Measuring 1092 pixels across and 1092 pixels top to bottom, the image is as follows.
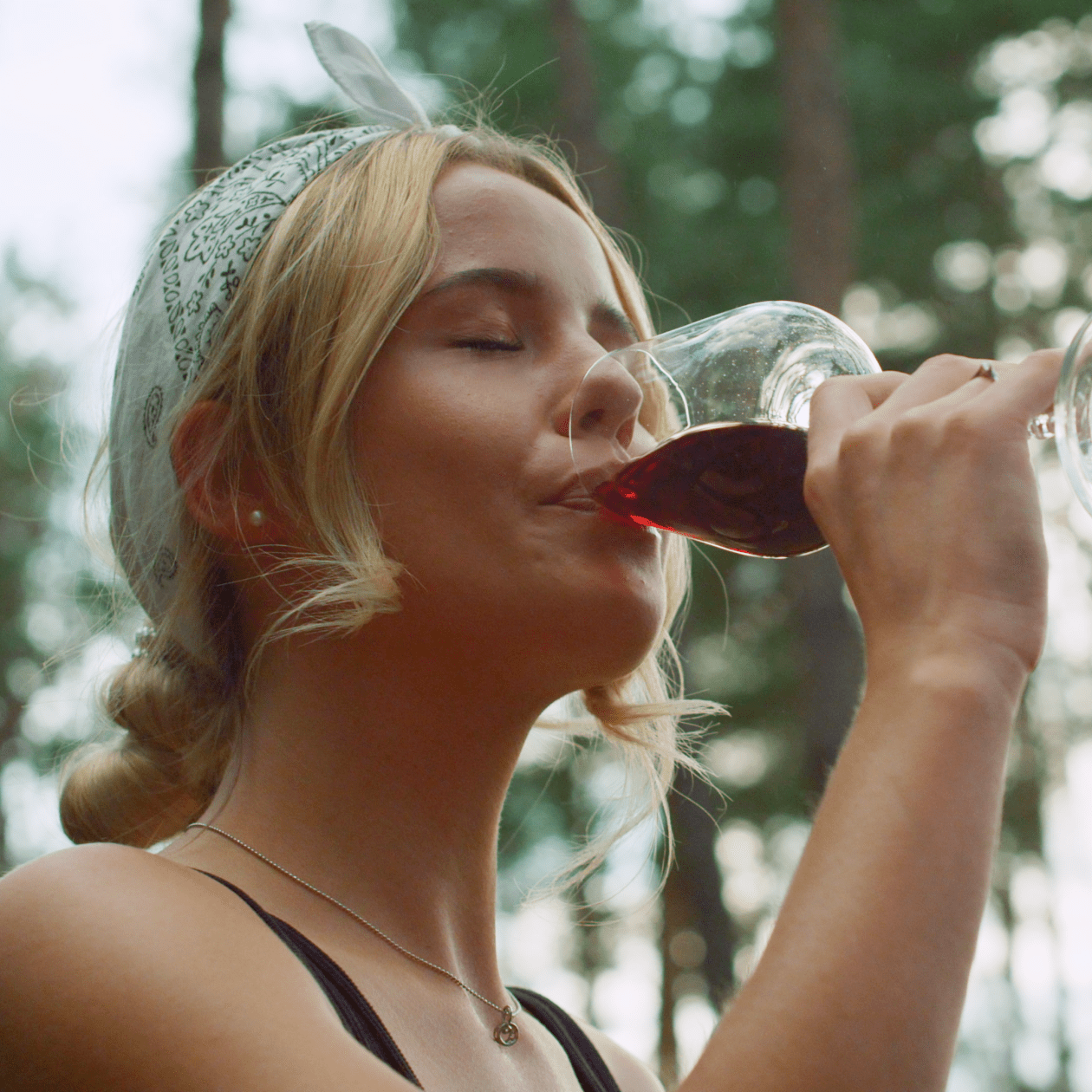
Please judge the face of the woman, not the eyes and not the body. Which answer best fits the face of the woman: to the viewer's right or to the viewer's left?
to the viewer's right

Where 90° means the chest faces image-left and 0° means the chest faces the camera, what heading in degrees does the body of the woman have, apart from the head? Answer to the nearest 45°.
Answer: approximately 315°

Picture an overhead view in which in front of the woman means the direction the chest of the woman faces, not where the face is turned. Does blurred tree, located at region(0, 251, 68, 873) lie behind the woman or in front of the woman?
behind

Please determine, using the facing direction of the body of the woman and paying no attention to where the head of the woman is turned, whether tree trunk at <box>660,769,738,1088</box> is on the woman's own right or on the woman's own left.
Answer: on the woman's own left

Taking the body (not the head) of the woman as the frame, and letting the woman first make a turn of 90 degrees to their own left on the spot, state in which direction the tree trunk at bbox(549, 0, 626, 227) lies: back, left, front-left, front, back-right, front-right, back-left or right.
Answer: front-left

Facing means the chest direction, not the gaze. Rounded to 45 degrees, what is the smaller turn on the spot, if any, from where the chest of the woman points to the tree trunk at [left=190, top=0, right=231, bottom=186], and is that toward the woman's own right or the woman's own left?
approximately 135° to the woman's own left
